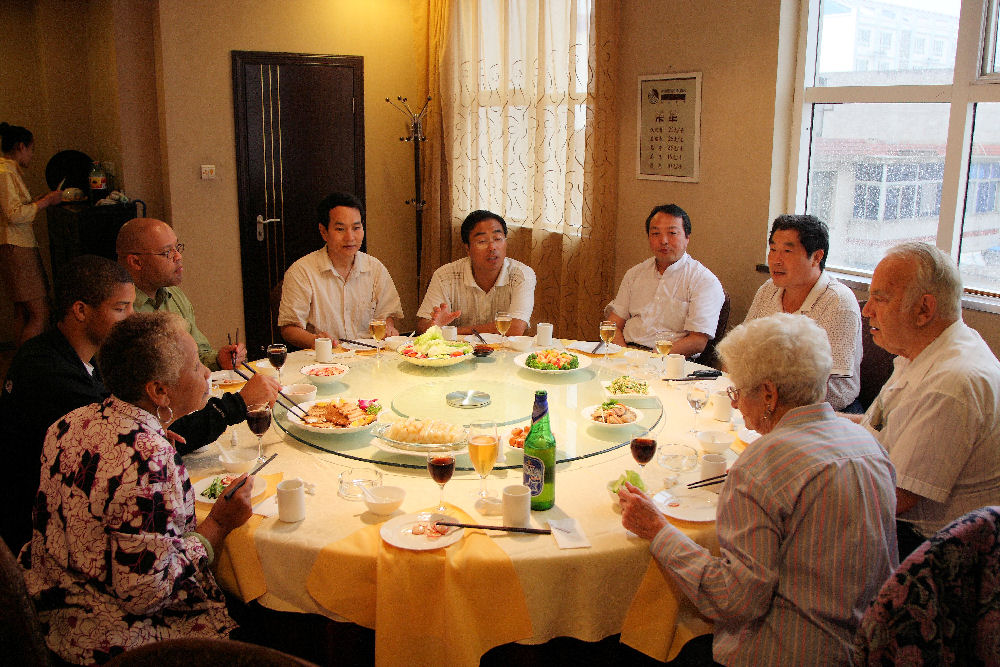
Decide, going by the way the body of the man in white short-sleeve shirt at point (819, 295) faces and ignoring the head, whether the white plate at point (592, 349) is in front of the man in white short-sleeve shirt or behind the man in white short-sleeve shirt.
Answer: in front

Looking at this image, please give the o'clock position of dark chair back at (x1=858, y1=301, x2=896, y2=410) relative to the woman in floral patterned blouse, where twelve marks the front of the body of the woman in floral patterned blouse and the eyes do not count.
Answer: The dark chair back is roughly at 1 o'clock from the woman in floral patterned blouse.

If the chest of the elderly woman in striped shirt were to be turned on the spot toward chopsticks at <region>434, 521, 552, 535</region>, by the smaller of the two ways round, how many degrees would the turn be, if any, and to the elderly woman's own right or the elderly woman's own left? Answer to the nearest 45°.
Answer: approximately 45° to the elderly woman's own left

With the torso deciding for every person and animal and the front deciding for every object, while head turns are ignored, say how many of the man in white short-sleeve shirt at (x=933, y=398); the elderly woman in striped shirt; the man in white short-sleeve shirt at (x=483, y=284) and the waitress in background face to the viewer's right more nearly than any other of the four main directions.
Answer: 1

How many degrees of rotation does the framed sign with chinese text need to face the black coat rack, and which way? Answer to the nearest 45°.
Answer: approximately 90° to its right

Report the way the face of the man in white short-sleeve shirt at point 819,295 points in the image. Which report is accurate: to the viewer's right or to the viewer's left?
to the viewer's left

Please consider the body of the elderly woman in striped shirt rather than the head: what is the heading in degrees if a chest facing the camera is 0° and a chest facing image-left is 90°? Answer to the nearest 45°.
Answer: approximately 135°

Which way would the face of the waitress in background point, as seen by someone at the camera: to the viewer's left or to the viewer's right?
to the viewer's right

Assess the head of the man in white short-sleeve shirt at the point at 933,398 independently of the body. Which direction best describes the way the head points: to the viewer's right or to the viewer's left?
to the viewer's left

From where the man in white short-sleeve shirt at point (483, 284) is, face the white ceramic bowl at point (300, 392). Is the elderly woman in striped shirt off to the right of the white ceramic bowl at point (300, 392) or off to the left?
left

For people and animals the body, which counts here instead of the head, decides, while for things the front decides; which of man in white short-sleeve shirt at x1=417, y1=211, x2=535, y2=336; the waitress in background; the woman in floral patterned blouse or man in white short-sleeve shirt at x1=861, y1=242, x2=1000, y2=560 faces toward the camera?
man in white short-sleeve shirt at x1=417, y1=211, x2=535, y2=336

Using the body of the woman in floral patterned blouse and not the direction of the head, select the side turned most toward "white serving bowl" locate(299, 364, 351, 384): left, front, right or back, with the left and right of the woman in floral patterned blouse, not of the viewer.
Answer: front

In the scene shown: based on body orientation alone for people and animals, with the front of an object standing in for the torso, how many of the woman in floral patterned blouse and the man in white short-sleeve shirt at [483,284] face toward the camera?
1

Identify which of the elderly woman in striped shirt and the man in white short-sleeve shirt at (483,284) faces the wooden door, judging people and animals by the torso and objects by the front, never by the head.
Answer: the elderly woman in striped shirt
